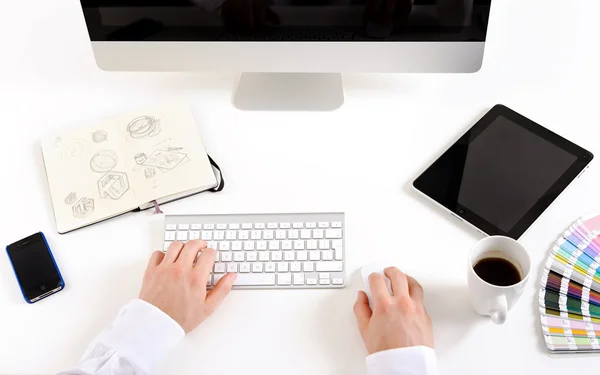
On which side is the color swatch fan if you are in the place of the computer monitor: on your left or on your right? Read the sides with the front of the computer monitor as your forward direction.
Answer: on your left

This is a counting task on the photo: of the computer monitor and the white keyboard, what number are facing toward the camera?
2

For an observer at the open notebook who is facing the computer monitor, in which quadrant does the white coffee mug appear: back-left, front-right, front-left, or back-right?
front-right

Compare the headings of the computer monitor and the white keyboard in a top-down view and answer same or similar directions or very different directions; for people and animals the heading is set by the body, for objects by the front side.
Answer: same or similar directions

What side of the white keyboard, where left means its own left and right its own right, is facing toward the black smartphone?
right

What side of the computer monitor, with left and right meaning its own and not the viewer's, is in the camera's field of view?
front

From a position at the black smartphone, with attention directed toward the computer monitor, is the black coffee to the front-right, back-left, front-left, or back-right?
front-right
